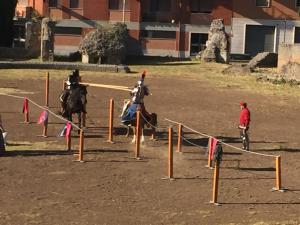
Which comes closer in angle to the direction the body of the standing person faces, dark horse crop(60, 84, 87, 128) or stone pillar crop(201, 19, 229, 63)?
the dark horse

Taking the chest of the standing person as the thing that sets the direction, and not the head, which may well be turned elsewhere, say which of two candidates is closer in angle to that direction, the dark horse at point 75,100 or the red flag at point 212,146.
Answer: the dark horse

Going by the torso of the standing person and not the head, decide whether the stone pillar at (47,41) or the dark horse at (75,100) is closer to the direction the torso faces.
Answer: the dark horse

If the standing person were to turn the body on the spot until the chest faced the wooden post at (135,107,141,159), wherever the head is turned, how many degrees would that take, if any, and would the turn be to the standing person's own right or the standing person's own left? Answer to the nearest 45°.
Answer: approximately 45° to the standing person's own left

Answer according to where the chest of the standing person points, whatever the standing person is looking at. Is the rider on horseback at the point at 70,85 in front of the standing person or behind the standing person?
in front

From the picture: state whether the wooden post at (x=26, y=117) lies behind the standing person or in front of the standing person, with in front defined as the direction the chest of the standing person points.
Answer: in front

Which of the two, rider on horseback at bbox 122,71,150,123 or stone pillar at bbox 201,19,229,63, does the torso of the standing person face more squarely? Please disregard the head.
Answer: the rider on horseback

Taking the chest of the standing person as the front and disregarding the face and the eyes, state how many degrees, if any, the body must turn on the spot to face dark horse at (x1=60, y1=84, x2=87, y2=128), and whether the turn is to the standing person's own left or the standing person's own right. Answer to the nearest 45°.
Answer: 0° — they already face it

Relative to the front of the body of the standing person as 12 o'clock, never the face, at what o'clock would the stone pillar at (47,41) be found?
The stone pillar is roughly at 2 o'clock from the standing person.

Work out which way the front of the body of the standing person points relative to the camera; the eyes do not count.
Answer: to the viewer's left

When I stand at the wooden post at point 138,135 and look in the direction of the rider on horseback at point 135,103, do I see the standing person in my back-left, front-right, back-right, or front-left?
front-right

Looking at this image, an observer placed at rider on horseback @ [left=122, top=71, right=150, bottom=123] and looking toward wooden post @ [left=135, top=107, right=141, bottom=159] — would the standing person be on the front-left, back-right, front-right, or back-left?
front-left

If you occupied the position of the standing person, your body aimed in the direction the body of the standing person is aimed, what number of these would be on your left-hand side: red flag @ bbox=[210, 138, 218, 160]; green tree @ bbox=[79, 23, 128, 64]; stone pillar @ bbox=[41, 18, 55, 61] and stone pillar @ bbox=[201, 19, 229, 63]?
1

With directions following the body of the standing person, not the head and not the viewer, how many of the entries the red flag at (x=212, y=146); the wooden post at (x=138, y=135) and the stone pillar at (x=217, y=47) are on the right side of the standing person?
1

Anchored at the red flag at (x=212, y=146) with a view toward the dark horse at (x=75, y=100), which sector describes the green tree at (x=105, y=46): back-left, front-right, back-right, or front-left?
front-right
